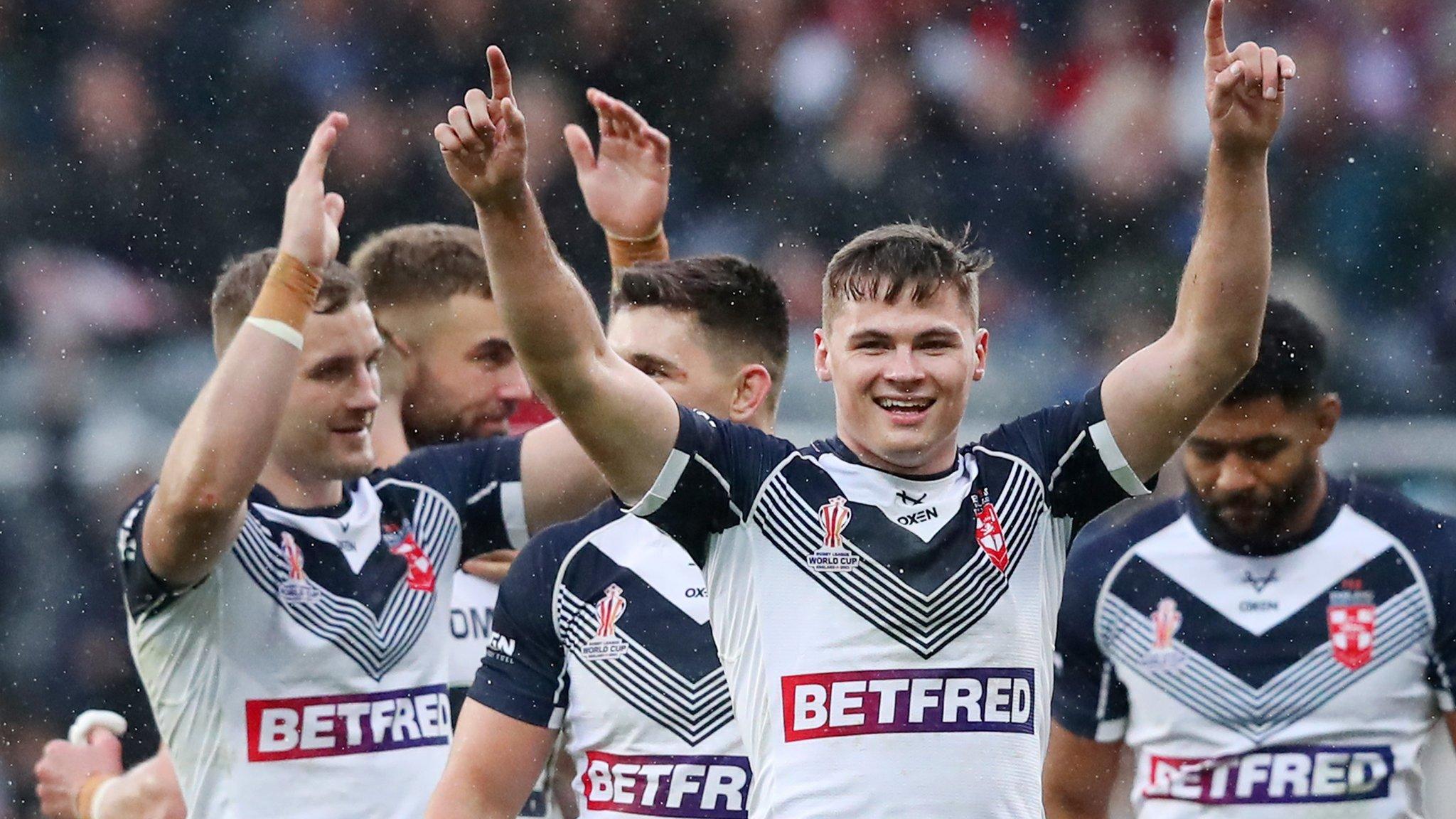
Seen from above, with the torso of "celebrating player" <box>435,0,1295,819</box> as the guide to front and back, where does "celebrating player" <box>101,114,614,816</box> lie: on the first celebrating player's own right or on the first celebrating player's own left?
on the first celebrating player's own right

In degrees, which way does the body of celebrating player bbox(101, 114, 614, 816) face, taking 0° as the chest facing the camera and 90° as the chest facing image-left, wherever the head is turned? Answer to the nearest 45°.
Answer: approximately 315°

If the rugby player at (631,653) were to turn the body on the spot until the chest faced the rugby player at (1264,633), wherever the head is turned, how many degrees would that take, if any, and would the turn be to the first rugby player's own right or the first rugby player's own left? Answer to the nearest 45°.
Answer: approximately 90° to the first rugby player's own left

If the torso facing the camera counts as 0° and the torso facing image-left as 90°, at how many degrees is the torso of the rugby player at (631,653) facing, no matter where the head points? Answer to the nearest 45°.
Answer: approximately 0°

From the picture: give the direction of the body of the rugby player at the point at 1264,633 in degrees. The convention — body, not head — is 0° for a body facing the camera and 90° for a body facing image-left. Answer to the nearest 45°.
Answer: approximately 0°

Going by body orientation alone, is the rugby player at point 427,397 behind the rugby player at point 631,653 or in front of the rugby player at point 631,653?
behind

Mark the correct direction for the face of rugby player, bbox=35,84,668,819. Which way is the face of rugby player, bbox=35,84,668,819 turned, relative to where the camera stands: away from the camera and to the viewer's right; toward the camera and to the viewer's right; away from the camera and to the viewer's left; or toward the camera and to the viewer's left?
toward the camera and to the viewer's right

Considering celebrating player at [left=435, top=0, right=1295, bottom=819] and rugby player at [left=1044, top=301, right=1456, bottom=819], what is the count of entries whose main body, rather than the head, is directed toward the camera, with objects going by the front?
2
